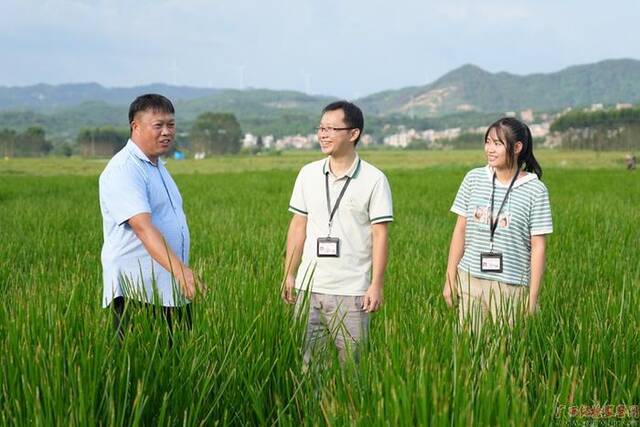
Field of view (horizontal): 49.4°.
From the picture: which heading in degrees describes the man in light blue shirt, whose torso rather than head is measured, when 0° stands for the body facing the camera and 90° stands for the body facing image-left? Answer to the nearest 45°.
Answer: approximately 315°

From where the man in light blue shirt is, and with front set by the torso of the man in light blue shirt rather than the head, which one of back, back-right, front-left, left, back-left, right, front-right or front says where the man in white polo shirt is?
front-left

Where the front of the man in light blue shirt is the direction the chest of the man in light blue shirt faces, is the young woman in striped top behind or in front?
in front
